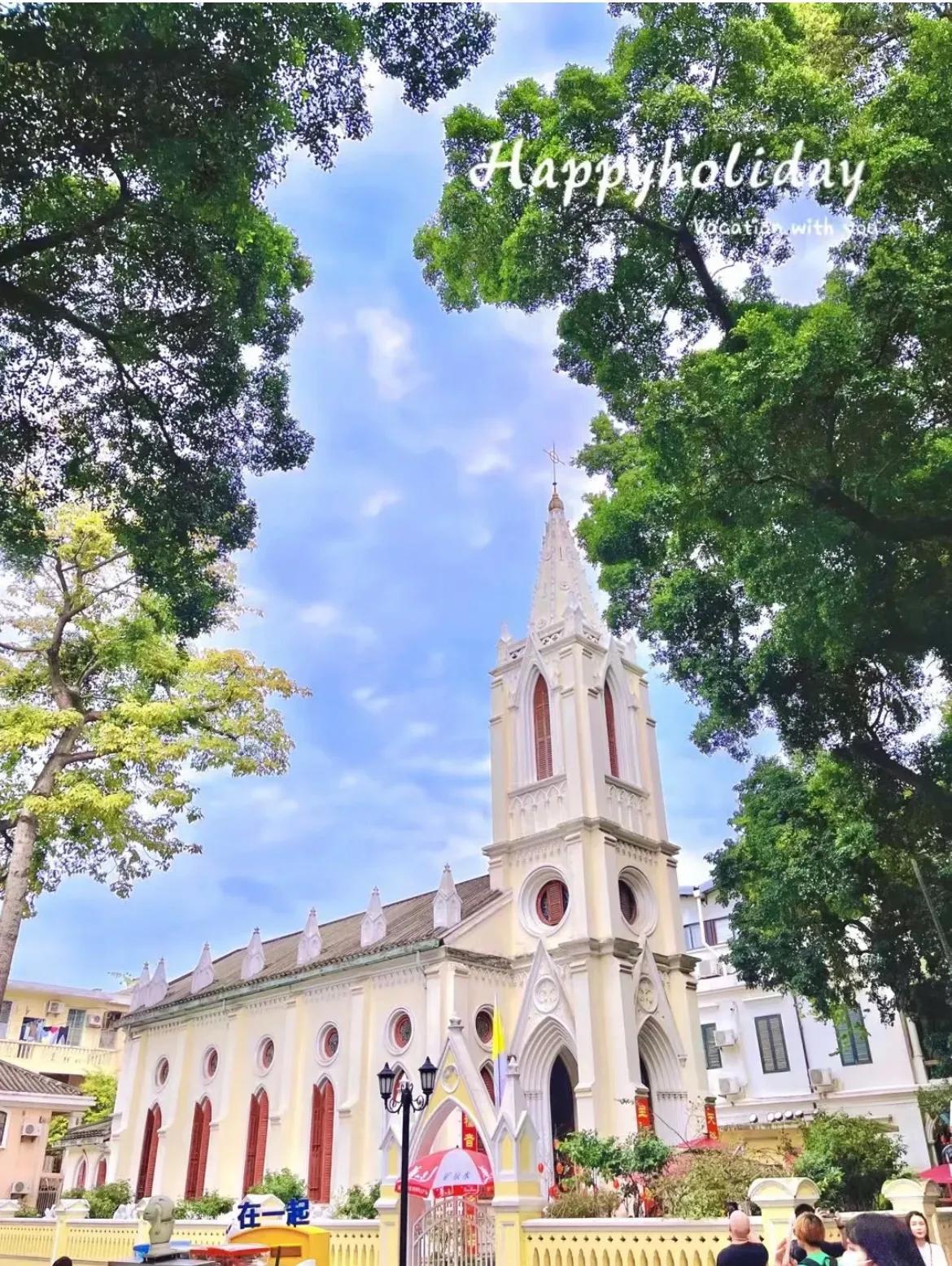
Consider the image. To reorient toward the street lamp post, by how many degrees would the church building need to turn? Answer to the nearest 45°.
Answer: approximately 45° to its right

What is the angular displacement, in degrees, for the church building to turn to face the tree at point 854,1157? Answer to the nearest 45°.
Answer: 0° — it already faces it

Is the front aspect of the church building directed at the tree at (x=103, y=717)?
no

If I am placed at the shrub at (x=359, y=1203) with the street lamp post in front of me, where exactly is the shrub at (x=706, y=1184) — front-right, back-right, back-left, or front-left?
front-left

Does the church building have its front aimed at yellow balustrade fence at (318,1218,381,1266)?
no

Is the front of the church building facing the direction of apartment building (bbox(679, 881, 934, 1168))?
no

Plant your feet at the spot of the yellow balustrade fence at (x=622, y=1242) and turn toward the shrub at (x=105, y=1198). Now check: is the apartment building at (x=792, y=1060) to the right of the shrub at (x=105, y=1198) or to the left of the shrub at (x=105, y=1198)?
right

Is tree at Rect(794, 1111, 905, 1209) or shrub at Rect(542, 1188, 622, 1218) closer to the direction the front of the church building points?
the tree

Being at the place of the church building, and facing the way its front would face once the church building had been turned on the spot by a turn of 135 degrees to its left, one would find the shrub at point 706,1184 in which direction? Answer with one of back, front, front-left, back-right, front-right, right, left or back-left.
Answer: back

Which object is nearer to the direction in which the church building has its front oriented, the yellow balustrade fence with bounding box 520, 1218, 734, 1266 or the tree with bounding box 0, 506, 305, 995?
the yellow balustrade fence
